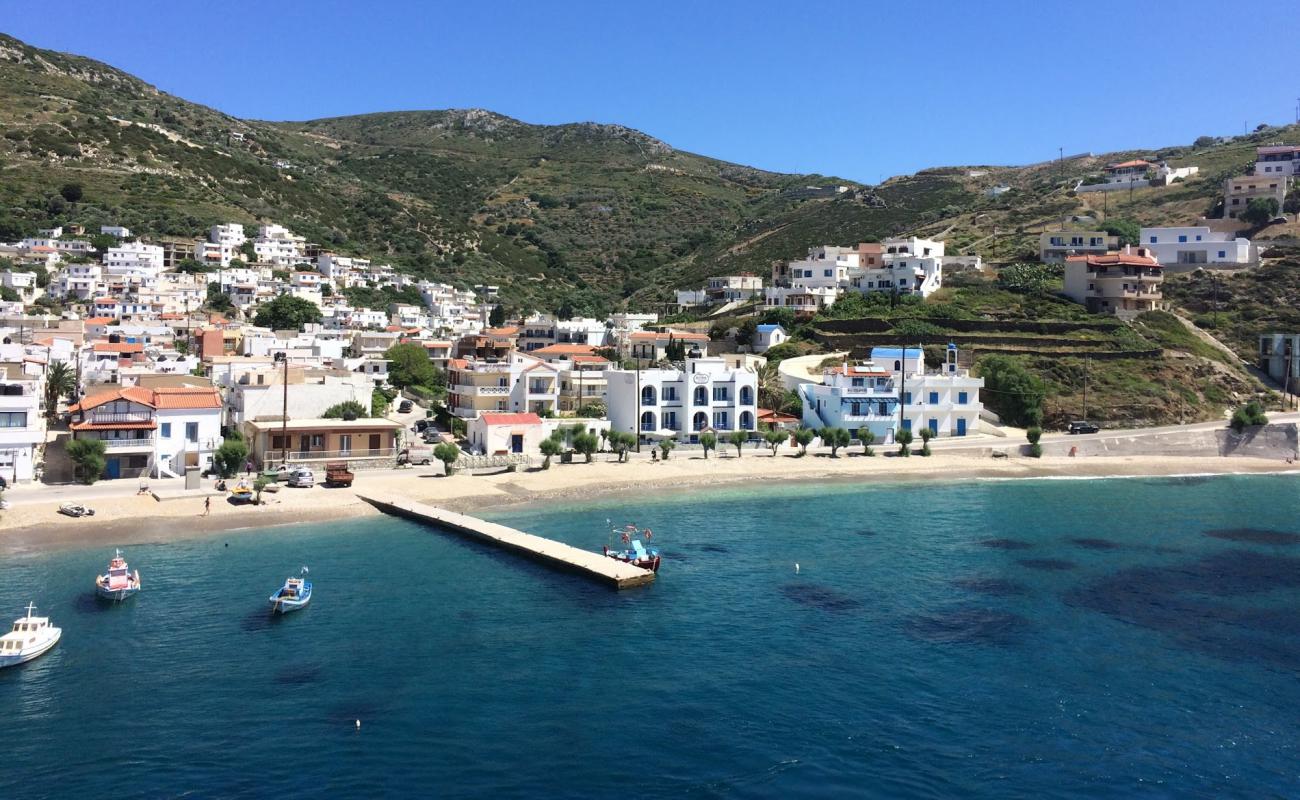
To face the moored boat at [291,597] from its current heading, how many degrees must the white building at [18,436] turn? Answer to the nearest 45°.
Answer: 0° — it already faces it

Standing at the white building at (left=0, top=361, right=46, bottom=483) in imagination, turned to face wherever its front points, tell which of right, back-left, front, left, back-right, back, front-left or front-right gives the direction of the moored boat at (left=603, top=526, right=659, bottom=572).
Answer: front-left

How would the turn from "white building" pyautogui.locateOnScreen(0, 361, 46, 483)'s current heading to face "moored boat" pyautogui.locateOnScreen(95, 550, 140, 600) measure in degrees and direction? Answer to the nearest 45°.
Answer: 0° — it already faces it

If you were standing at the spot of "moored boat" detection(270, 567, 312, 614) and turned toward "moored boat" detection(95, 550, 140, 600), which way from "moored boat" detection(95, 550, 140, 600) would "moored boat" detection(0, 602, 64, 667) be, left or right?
left
